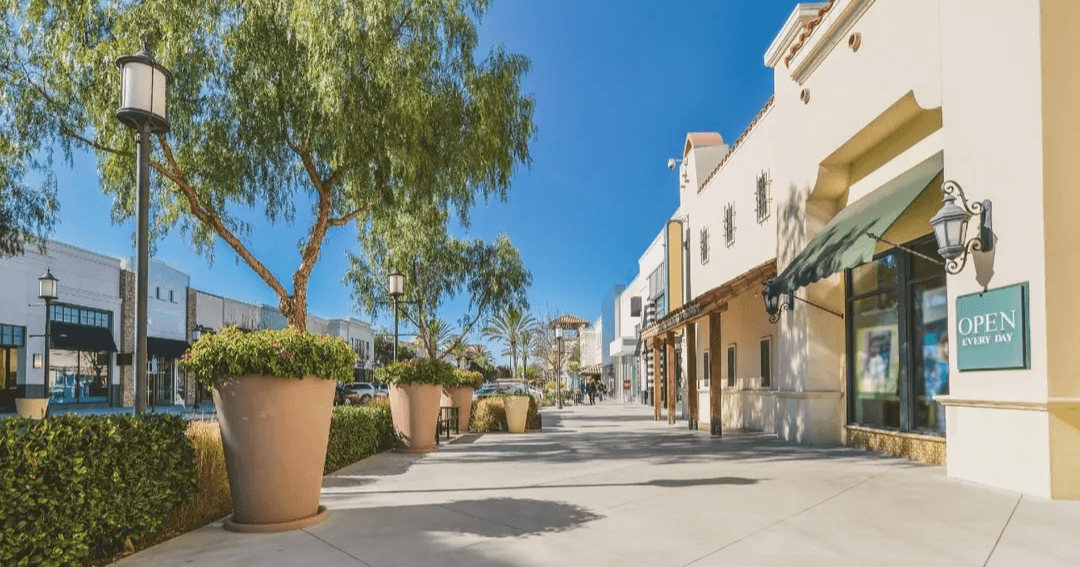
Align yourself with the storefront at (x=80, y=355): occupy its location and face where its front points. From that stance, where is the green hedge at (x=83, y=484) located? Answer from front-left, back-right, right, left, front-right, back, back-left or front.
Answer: front-right

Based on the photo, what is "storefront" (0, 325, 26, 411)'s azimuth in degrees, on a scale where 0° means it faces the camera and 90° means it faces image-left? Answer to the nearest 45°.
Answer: approximately 315°

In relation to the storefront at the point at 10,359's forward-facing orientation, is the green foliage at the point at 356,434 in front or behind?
in front

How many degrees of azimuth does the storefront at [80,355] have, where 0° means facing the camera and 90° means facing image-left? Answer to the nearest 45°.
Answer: approximately 315°

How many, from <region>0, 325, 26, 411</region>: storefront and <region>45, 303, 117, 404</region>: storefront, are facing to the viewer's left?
0

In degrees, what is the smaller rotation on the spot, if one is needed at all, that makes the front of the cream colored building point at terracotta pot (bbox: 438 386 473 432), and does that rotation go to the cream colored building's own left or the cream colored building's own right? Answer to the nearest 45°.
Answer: approximately 90° to the cream colored building's own right

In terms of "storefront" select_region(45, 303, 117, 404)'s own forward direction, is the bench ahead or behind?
ahead

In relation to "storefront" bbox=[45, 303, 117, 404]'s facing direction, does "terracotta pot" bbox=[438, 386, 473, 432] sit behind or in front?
in front
